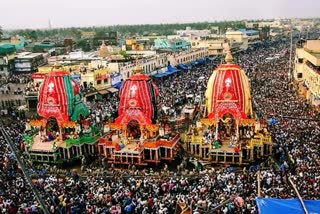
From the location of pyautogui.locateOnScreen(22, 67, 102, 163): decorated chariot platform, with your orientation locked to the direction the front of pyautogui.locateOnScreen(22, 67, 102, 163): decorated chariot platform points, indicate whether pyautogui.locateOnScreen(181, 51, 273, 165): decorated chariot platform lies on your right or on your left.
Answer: on your left

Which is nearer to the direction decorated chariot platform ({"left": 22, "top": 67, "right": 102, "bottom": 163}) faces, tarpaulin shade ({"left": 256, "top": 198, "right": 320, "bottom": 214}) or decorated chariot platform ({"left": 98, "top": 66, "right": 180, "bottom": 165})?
the tarpaulin shade

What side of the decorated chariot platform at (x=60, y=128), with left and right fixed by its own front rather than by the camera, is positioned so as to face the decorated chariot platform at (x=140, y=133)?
left

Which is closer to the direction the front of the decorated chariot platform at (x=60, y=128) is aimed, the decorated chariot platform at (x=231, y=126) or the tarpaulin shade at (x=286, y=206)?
the tarpaulin shade

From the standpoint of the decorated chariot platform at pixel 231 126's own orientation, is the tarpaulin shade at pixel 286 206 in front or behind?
in front

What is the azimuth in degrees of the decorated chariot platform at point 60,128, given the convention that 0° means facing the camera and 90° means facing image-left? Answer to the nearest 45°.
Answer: approximately 45°

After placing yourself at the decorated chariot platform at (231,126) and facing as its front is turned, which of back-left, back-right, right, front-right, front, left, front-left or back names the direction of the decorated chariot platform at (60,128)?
right

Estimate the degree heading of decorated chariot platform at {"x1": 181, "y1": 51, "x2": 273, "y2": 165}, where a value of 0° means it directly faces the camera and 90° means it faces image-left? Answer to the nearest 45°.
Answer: approximately 0°

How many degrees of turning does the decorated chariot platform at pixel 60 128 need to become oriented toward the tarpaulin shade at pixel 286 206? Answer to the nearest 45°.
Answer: approximately 45° to its left

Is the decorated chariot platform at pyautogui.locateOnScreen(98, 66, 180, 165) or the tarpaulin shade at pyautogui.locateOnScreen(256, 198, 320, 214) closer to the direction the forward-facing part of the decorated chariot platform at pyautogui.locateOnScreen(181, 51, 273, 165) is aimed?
the tarpaulin shade
